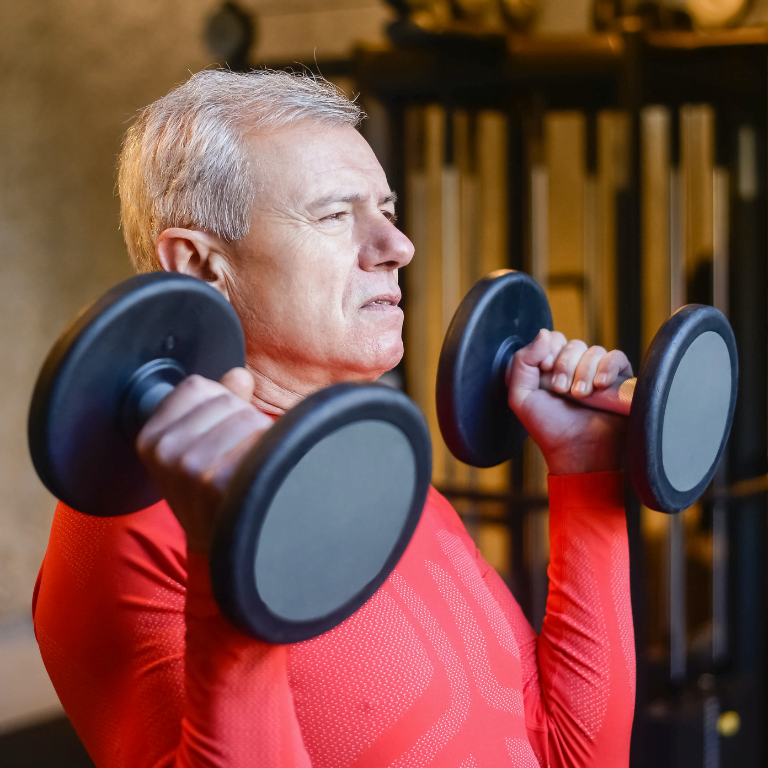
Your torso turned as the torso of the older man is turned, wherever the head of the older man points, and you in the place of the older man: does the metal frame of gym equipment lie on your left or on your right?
on your left

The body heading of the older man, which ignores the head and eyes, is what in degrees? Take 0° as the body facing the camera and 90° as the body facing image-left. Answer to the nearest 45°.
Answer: approximately 315°
